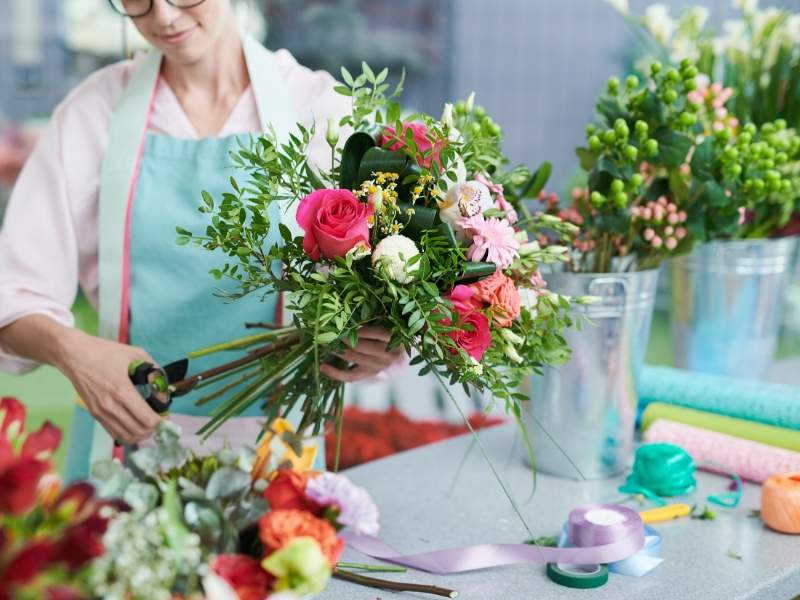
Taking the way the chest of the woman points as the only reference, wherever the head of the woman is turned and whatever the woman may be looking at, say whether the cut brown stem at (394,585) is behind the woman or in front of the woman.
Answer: in front

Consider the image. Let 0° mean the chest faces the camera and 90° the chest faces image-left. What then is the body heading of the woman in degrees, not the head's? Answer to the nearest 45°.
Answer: approximately 0°

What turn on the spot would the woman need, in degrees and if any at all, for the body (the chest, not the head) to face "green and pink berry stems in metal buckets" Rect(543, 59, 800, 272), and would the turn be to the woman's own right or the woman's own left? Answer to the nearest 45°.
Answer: approximately 90° to the woman's own left

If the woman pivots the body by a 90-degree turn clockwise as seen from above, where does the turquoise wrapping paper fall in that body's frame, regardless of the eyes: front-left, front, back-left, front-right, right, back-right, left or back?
back

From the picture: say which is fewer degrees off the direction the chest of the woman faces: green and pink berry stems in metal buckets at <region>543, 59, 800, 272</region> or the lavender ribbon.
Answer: the lavender ribbon

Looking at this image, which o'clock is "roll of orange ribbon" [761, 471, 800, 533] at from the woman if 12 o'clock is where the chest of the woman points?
The roll of orange ribbon is roughly at 10 o'clock from the woman.

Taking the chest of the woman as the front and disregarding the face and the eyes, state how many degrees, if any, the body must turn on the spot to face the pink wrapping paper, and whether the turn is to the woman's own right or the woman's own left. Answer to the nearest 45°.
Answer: approximately 90° to the woman's own left

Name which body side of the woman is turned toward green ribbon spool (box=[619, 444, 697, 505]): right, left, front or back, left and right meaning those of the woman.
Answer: left

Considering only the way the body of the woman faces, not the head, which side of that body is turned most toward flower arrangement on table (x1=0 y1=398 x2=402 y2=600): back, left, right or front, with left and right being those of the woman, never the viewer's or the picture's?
front

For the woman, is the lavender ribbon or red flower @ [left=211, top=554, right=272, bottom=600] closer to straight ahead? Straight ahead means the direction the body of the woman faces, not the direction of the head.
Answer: the red flower

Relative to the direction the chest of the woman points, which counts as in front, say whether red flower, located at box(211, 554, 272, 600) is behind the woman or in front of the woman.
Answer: in front

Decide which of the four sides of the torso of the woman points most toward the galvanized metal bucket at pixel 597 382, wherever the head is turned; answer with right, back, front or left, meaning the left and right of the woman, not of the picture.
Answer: left

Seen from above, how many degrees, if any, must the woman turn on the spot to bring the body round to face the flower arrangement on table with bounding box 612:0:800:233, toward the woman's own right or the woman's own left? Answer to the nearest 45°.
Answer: approximately 90° to the woman's own left
